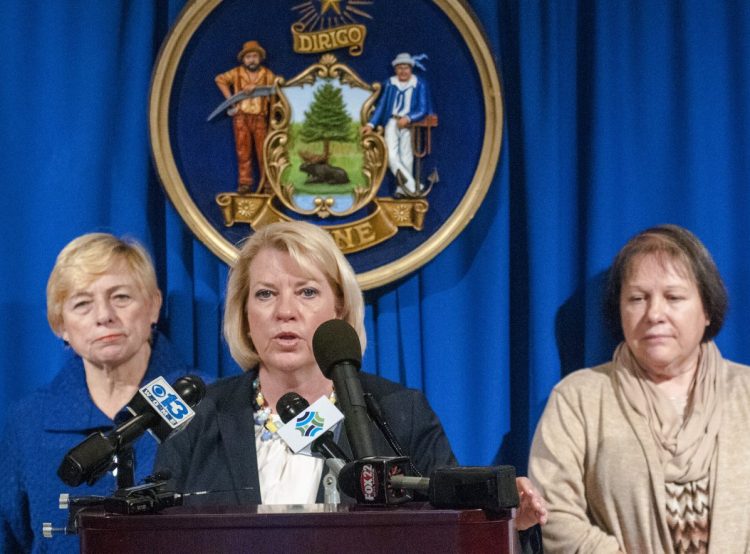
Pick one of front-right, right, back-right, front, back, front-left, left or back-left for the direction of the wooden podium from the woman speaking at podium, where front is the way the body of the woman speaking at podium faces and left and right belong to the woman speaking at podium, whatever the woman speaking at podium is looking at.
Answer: front

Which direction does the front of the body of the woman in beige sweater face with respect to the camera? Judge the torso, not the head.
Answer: toward the camera

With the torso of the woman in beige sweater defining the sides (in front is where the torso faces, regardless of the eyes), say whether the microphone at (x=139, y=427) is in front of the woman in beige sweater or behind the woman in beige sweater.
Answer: in front

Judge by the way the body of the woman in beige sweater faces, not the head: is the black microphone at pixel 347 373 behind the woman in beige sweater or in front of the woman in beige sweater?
in front

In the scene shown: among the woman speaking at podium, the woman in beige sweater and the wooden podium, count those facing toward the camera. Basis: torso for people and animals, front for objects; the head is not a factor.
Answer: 3

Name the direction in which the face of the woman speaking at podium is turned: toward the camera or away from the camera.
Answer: toward the camera

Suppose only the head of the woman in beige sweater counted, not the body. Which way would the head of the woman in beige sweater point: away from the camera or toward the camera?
toward the camera

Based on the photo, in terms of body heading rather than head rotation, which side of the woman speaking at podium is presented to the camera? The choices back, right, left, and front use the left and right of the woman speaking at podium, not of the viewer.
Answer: front

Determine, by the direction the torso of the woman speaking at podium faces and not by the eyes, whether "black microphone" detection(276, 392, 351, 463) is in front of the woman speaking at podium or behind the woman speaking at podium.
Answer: in front

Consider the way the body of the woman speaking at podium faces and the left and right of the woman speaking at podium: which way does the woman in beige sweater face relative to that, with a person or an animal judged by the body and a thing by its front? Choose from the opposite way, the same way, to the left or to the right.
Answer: the same way

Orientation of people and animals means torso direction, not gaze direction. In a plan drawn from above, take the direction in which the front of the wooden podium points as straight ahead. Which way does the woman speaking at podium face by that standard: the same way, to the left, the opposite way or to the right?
the same way
